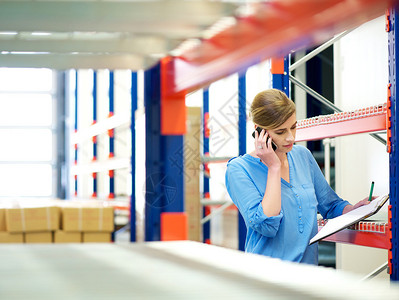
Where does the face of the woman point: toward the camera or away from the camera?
toward the camera

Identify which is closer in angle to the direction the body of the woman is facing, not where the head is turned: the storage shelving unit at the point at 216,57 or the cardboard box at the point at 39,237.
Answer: the storage shelving unit
